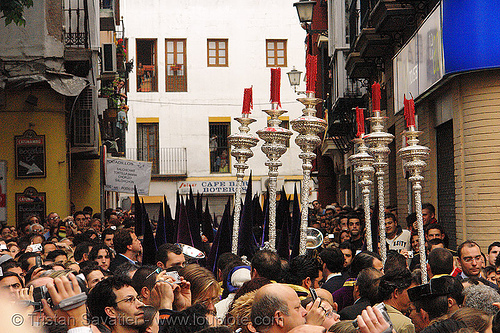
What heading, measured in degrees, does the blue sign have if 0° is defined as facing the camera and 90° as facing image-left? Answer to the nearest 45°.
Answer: approximately 45°

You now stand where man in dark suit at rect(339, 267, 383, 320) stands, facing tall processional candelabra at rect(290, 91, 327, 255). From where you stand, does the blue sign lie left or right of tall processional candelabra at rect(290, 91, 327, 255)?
right

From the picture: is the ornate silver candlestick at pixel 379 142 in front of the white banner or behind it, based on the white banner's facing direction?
in front
